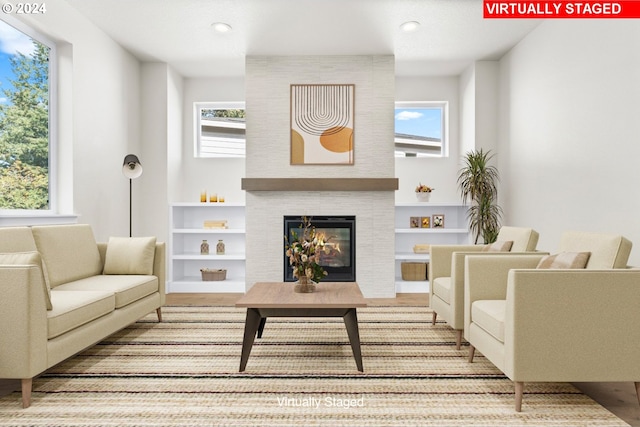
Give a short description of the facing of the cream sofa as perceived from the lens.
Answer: facing the viewer and to the right of the viewer

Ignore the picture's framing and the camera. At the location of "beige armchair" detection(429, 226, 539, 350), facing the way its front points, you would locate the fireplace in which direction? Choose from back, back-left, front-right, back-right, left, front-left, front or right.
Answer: right

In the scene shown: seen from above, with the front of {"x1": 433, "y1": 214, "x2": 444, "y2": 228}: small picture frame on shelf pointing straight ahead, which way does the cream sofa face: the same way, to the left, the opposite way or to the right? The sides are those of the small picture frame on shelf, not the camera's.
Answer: to the left

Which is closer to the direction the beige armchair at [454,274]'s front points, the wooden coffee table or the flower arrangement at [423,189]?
the wooden coffee table

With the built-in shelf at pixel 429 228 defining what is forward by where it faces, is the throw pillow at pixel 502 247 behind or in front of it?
in front

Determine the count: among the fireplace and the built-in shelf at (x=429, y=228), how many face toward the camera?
2

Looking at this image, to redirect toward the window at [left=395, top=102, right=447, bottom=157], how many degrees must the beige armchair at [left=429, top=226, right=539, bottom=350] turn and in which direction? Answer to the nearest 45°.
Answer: approximately 135° to its right

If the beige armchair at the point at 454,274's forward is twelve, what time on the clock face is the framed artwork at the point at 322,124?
The framed artwork is roughly at 3 o'clock from the beige armchair.

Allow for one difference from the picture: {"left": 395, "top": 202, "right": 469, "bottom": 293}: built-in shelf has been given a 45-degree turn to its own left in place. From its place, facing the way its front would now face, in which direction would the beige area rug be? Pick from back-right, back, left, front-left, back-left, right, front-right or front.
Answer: front-right

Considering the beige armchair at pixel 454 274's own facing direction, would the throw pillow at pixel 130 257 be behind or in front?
in front

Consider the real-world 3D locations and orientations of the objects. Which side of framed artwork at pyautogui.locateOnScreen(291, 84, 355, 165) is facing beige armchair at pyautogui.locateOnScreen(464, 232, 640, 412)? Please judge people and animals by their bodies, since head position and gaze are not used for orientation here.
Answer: front

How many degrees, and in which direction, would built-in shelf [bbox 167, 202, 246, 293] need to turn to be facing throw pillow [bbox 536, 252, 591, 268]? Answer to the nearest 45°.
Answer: approximately 45° to its left

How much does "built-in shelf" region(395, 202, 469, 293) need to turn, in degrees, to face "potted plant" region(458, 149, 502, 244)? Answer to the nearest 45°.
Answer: approximately 45° to its left

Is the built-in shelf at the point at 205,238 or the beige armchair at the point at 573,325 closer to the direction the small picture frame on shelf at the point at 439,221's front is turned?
the beige armchair

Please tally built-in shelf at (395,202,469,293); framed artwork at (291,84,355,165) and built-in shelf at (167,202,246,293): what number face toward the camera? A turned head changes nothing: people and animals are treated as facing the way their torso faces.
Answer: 3

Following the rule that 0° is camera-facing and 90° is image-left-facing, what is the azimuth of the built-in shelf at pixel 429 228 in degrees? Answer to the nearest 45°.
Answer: approximately 0°

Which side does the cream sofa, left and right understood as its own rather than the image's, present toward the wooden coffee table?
front

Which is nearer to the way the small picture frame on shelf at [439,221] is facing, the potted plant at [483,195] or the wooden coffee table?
the wooden coffee table
